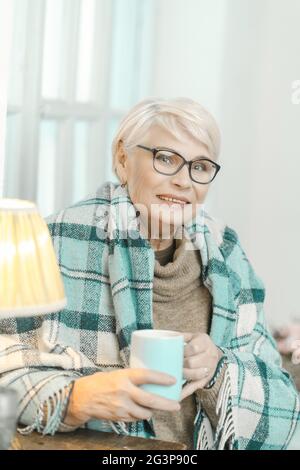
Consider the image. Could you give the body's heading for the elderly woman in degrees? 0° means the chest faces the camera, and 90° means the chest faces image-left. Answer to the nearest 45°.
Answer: approximately 315°

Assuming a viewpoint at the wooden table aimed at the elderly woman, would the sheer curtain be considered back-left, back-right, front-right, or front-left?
front-left

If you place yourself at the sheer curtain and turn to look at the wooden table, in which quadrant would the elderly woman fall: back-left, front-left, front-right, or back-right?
front-left
